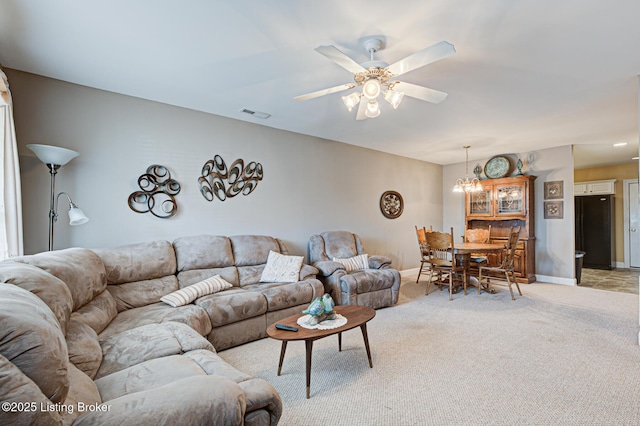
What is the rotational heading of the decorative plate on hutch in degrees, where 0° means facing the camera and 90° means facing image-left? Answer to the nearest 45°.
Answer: approximately 0°

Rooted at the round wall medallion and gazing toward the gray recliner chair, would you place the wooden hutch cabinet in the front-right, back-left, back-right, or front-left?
back-left

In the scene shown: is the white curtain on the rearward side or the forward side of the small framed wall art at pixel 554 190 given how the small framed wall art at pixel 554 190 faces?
on the forward side

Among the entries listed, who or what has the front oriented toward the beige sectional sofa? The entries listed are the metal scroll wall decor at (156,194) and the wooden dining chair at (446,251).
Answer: the metal scroll wall decor

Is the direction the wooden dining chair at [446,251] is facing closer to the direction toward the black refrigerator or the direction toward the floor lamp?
the black refrigerator

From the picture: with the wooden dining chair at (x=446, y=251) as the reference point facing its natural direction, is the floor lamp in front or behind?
behind

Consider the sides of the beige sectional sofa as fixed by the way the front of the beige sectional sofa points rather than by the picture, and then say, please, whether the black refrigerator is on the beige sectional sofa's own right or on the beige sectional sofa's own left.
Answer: on the beige sectional sofa's own left

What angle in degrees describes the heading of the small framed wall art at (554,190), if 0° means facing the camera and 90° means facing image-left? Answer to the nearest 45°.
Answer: approximately 0°

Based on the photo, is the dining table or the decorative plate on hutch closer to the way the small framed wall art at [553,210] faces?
the dining table

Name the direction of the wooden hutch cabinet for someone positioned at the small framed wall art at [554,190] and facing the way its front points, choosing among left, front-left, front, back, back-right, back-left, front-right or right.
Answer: right

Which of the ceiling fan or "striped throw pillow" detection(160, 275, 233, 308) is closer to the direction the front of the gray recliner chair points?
the ceiling fan

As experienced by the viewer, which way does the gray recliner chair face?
facing the viewer and to the right of the viewer
